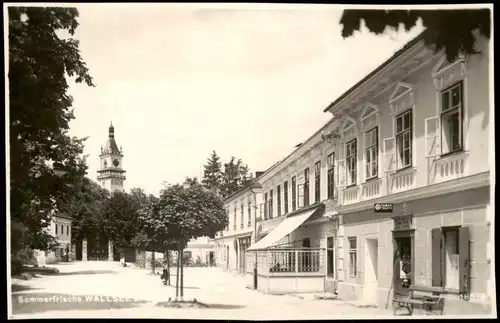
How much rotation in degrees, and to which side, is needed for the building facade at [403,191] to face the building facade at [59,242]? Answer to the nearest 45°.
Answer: approximately 45° to its right

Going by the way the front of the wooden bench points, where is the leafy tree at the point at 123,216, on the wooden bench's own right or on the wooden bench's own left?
on the wooden bench's own right

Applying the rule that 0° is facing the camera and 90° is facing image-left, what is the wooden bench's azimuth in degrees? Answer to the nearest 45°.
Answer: approximately 45°

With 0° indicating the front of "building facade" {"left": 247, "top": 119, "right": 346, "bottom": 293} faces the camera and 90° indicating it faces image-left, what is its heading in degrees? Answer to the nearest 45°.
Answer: approximately 45°
